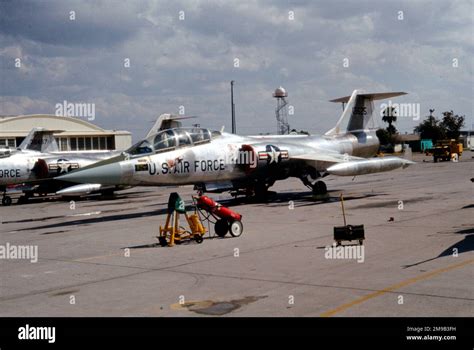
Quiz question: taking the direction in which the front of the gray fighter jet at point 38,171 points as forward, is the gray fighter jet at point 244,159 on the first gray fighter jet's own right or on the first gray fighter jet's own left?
on the first gray fighter jet's own left

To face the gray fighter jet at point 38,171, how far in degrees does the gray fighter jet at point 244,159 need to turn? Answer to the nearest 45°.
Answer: approximately 90° to its right

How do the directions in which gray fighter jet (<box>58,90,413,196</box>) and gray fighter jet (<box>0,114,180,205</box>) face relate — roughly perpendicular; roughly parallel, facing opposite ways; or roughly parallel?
roughly parallel

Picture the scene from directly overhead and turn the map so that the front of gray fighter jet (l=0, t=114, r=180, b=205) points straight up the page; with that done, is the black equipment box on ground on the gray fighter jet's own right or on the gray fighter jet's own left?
on the gray fighter jet's own left

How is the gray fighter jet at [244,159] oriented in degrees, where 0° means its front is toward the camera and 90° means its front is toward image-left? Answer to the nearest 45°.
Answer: approximately 45°

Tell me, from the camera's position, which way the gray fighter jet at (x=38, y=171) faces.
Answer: facing the viewer and to the left of the viewer

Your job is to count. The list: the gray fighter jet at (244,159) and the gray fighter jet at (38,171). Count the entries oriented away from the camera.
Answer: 0
